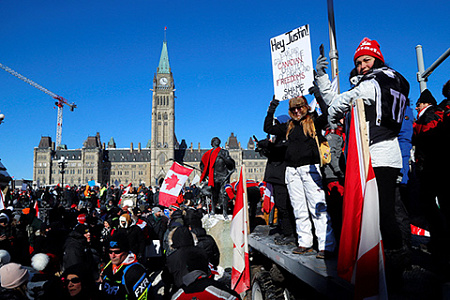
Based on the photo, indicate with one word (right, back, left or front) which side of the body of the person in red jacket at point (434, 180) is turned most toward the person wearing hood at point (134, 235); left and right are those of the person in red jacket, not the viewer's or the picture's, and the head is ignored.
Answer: front

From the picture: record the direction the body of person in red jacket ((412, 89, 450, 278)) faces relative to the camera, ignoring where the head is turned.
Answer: to the viewer's left

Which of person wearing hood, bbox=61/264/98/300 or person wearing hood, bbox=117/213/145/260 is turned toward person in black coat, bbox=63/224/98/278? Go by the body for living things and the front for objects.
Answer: person wearing hood, bbox=117/213/145/260

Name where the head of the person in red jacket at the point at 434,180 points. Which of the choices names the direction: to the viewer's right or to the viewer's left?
to the viewer's left

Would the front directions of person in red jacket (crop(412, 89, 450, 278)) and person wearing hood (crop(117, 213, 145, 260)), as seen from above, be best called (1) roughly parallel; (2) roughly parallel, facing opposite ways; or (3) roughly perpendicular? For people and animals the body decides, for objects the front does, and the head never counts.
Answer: roughly perpendicular

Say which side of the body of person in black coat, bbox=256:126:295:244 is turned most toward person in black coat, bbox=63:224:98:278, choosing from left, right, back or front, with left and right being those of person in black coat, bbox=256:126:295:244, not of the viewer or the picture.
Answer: front
